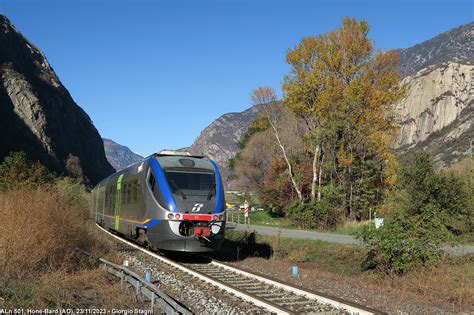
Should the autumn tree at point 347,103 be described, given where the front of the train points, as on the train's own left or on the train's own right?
on the train's own left

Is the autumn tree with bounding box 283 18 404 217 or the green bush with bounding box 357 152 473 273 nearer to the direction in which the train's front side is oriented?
the green bush

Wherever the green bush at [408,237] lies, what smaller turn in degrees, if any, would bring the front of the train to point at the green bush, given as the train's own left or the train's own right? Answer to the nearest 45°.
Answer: approximately 45° to the train's own left

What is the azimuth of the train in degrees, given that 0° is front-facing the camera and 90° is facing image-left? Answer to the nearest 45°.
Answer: approximately 315°

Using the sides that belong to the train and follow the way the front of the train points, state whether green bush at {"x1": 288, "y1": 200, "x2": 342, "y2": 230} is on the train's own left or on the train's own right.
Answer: on the train's own left
